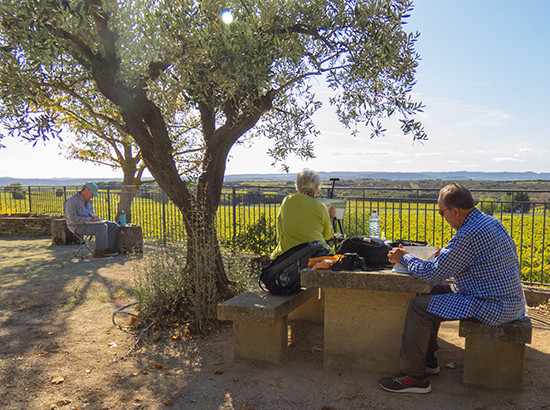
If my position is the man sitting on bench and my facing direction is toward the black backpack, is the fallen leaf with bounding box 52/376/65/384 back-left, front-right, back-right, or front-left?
front-left

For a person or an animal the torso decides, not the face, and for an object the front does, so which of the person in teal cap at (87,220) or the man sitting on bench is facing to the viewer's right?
the person in teal cap

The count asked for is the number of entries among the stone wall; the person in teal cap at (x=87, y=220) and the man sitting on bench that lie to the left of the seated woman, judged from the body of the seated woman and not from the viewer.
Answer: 2

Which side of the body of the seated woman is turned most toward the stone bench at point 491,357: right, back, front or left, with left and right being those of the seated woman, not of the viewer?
right

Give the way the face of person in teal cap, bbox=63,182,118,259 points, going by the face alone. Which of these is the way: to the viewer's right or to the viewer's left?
to the viewer's right

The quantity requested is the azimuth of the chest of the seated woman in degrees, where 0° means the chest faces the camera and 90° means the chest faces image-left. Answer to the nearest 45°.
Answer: approximately 225°

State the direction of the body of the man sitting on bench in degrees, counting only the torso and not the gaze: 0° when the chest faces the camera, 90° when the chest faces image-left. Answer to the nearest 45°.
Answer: approximately 90°

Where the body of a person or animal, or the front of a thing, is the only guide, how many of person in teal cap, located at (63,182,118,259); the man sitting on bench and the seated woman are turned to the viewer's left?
1

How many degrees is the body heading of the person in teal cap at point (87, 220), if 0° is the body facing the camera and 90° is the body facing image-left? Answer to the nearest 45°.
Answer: approximately 270°

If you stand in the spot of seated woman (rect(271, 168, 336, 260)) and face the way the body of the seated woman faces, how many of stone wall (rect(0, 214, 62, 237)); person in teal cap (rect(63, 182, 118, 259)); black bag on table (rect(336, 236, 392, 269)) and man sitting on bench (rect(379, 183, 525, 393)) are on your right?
2

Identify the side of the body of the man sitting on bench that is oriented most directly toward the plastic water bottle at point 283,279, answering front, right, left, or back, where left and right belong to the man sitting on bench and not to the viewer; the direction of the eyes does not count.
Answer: front
